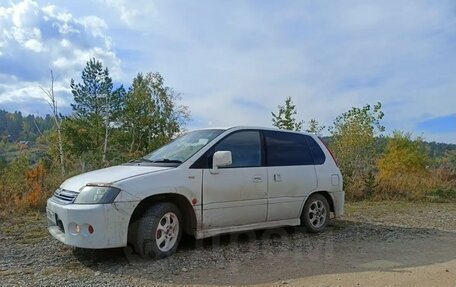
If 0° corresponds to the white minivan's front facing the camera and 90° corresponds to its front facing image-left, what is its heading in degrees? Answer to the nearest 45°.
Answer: approximately 45°

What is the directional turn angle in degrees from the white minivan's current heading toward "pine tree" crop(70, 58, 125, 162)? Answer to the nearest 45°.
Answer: approximately 135° to its right

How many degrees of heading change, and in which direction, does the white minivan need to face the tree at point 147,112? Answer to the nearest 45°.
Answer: approximately 135° to its right
